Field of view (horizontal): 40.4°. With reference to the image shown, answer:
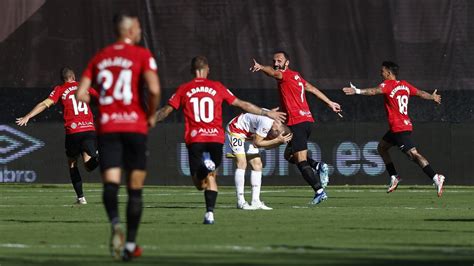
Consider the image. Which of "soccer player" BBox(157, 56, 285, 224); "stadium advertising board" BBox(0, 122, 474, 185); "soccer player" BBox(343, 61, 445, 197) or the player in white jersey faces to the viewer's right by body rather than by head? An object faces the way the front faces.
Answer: the player in white jersey

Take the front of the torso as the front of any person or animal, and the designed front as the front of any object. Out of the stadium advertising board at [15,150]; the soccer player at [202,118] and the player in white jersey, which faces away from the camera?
the soccer player

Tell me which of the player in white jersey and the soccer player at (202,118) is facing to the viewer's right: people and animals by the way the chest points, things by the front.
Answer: the player in white jersey

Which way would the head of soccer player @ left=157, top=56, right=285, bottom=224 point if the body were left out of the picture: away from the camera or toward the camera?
away from the camera

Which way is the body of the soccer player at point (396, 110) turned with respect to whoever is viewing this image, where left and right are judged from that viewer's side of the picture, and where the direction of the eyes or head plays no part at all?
facing away from the viewer and to the left of the viewer

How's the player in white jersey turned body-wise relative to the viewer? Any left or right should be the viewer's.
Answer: facing to the right of the viewer

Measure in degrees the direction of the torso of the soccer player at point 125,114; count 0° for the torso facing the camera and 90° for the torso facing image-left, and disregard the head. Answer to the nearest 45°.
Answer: approximately 225°

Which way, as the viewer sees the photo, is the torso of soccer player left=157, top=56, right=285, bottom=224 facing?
away from the camera

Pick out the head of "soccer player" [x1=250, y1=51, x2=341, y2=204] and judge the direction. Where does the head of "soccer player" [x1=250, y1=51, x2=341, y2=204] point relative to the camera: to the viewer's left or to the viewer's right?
to the viewer's left

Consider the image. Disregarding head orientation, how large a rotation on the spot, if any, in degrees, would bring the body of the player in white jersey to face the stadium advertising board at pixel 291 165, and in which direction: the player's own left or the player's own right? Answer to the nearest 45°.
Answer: approximately 90° to the player's own left
